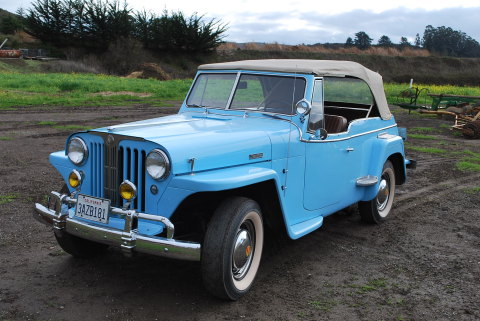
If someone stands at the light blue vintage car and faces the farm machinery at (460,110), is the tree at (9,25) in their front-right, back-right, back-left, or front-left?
front-left

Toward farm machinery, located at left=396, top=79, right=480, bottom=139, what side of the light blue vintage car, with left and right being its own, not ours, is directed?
back

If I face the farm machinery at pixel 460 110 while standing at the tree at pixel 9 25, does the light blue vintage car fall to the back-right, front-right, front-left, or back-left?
front-right

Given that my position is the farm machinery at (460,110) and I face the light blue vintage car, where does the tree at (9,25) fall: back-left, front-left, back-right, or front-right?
back-right

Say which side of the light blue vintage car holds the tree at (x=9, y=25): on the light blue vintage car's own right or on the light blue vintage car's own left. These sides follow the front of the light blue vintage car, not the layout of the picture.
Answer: on the light blue vintage car's own right

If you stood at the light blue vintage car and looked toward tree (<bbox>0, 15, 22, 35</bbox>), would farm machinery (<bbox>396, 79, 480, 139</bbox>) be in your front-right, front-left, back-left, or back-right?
front-right

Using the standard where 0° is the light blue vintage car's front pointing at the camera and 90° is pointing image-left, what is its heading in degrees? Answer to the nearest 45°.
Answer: approximately 45°
